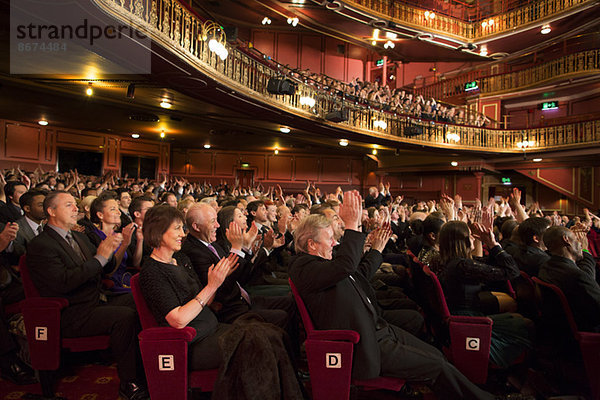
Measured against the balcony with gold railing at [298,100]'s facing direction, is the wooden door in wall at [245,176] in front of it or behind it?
behind

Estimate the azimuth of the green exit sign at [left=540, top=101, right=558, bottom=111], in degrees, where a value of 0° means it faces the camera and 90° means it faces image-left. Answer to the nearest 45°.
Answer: approximately 0°

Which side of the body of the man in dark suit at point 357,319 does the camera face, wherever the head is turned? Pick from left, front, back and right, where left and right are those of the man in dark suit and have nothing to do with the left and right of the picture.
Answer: right

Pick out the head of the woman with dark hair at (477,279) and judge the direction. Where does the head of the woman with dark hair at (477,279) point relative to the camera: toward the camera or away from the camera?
away from the camera

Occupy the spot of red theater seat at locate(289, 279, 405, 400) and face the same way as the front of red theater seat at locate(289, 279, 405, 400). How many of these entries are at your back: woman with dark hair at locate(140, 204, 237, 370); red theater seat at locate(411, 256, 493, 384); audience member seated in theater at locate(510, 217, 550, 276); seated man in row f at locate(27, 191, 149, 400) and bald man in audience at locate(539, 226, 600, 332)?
2

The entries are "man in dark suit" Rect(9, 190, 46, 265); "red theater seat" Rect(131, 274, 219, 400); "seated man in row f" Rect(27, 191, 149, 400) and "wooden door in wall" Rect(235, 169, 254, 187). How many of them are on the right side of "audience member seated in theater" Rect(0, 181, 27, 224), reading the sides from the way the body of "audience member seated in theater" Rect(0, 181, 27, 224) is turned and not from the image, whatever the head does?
3
